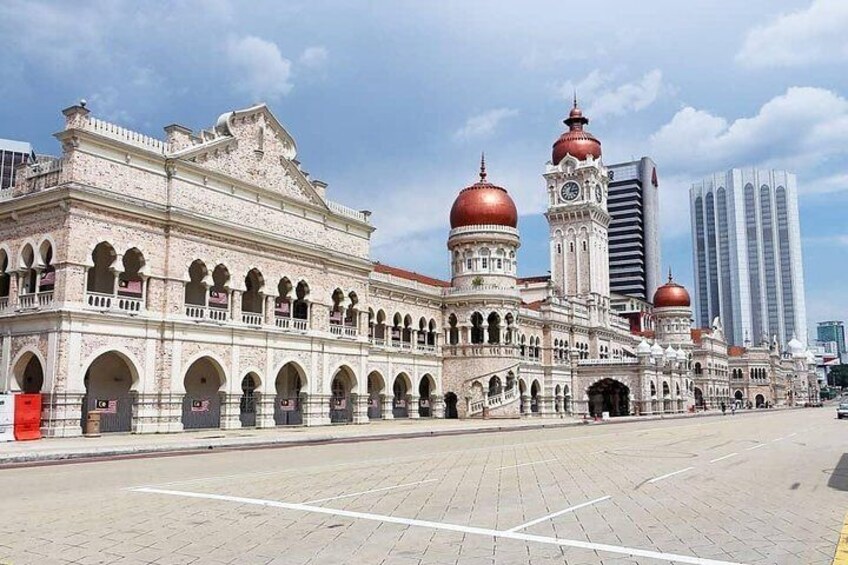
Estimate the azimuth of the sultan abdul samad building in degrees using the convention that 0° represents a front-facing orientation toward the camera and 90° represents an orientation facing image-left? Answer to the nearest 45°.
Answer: approximately 315°

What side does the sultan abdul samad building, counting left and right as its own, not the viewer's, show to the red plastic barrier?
right
